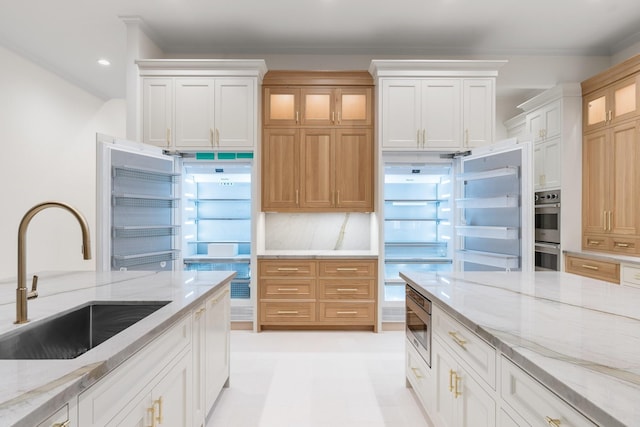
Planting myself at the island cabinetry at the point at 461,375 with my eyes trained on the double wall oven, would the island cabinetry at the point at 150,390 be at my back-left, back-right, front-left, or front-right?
back-left

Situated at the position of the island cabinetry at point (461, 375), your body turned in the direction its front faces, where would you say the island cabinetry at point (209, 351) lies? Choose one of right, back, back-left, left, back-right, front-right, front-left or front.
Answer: front-right

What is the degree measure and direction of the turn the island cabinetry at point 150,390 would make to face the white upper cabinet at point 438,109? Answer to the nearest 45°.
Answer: approximately 90° to its left

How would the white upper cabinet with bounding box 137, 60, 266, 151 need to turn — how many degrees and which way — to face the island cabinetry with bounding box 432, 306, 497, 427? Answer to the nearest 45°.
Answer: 0° — it already faces it

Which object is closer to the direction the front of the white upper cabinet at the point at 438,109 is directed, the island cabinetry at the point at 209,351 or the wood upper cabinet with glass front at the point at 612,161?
the island cabinetry

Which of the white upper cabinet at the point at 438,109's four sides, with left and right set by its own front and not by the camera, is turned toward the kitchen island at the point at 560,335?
front

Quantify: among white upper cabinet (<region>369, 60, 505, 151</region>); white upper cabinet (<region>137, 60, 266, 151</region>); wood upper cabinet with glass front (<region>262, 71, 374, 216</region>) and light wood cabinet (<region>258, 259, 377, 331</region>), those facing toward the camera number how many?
4

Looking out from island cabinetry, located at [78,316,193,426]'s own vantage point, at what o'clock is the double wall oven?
The double wall oven is roughly at 10 o'clock from the island cabinetry.

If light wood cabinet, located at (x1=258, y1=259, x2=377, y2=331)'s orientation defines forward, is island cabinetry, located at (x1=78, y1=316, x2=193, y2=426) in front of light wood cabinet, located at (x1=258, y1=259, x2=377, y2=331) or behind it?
in front

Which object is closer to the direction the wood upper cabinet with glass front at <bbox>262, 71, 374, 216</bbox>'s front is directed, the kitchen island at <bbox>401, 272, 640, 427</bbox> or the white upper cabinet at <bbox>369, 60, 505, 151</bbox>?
the kitchen island

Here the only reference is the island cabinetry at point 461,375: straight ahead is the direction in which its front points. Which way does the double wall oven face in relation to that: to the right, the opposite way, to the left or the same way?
the same way

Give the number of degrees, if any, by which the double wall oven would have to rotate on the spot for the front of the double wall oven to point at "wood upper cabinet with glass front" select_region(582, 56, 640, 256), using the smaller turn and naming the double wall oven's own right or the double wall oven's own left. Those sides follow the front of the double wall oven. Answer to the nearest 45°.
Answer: approximately 90° to the double wall oven's own left

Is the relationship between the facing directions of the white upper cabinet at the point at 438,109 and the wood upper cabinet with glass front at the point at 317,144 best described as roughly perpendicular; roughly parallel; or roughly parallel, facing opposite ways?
roughly parallel

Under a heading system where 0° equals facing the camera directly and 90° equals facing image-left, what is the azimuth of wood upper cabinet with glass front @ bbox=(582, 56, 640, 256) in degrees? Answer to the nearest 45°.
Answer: approximately 45°

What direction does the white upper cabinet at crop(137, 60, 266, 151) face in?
toward the camera

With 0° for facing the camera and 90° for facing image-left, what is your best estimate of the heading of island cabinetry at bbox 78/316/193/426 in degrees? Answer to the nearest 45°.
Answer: approximately 315°

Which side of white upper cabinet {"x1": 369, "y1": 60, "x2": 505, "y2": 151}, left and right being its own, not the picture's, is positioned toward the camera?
front

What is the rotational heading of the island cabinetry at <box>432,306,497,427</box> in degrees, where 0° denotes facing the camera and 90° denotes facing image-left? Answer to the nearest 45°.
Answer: approximately 45°

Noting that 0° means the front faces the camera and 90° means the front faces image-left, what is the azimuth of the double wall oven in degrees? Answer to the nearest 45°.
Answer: approximately 45°
